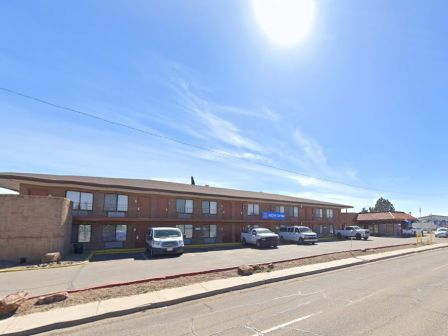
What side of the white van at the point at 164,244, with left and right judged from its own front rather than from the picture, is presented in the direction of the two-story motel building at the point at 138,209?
back

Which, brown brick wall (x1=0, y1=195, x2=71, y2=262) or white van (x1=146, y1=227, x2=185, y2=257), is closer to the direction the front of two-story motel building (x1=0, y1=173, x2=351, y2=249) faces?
the white van

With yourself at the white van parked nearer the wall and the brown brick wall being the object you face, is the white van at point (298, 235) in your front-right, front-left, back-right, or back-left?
back-right

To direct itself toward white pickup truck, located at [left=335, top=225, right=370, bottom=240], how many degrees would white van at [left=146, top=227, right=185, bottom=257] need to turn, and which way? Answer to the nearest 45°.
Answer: approximately 135° to its left

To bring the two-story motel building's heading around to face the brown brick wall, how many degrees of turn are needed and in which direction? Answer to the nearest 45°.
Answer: approximately 90° to its right
